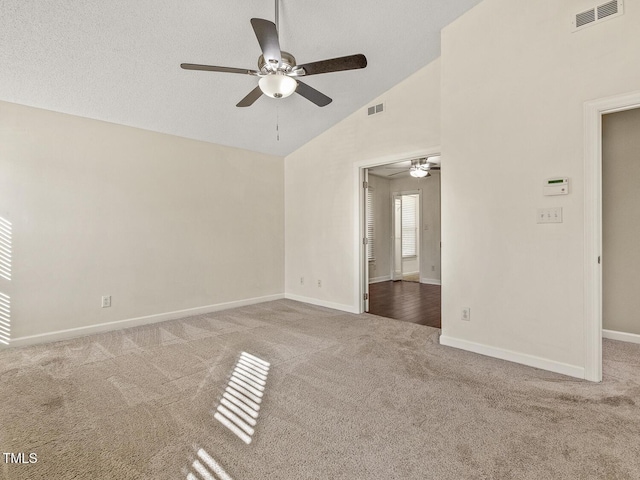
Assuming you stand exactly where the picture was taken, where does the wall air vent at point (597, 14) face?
facing the viewer and to the left of the viewer

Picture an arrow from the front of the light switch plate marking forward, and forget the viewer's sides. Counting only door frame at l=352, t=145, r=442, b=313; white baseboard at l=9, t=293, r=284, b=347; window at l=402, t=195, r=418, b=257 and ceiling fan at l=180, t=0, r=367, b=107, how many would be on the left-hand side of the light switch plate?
0

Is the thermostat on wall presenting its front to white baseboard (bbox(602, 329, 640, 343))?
no

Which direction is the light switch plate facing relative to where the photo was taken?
toward the camera

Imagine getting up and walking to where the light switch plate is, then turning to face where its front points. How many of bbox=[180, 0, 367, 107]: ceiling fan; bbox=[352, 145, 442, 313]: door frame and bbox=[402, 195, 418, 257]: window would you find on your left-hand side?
0

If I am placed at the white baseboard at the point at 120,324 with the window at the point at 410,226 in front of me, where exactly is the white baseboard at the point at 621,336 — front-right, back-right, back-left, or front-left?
front-right

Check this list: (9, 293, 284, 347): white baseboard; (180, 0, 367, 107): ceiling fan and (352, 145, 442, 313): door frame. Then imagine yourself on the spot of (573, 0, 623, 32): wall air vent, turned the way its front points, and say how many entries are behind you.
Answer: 0

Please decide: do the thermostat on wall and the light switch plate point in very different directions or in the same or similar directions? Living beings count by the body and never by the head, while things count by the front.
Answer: same or similar directions

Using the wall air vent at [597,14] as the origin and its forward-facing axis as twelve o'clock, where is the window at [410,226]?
The window is roughly at 3 o'clock from the wall air vent.

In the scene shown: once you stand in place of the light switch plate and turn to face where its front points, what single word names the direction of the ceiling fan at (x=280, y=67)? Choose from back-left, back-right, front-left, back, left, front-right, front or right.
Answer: front-right

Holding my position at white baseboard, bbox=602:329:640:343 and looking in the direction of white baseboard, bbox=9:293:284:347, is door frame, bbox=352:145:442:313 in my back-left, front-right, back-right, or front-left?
front-right

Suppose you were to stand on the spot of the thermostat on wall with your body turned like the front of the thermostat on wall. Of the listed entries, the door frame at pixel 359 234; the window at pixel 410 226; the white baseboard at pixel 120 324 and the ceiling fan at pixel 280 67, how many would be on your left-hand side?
0
